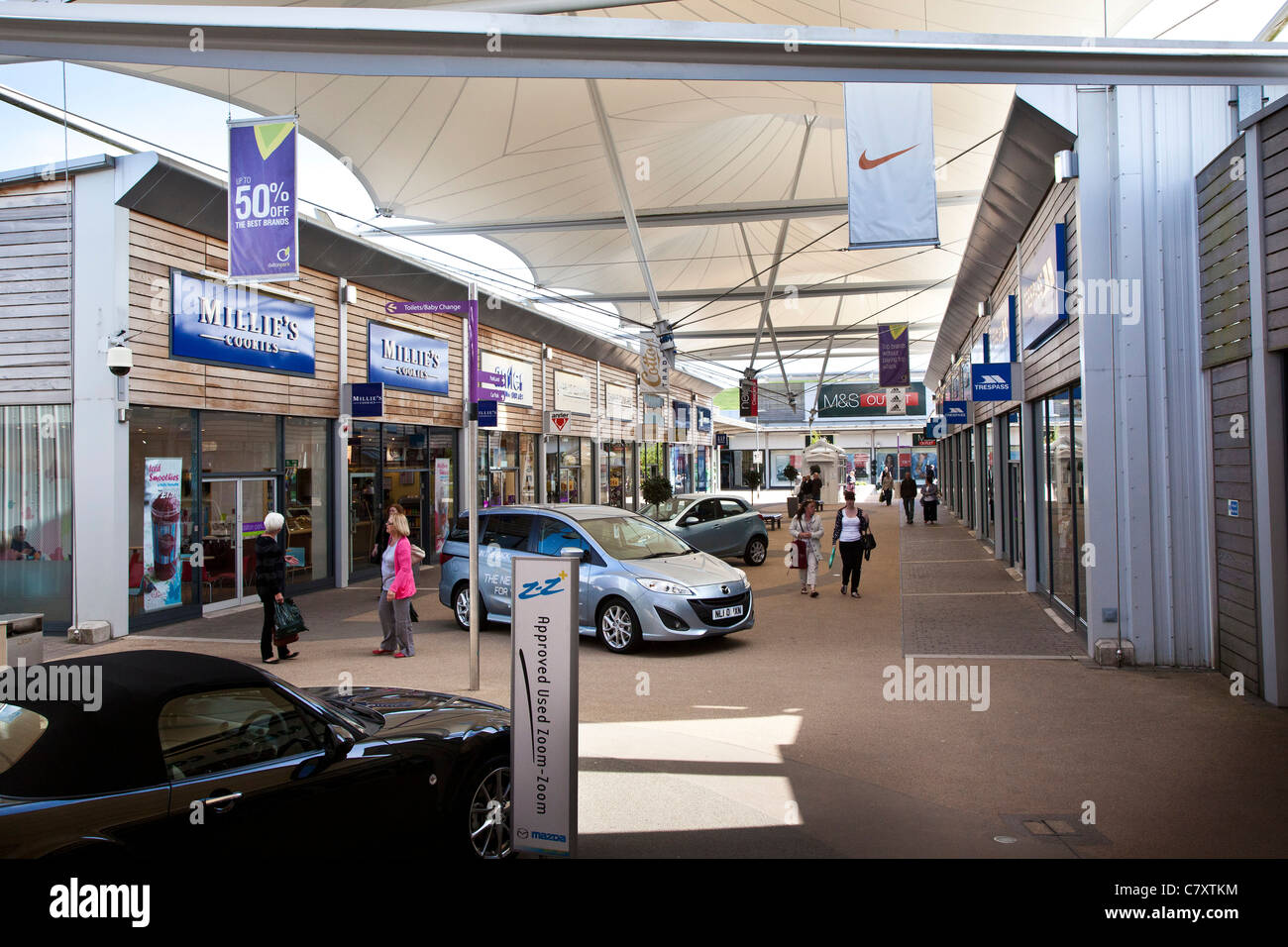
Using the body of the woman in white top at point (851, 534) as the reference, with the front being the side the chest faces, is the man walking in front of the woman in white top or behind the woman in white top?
behind

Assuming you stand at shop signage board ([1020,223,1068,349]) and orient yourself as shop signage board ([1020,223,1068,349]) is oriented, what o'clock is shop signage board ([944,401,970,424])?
shop signage board ([944,401,970,424]) is roughly at 4 o'clock from shop signage board ([1020,223,1068,349]).

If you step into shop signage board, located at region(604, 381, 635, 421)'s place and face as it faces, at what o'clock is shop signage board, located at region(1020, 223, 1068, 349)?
shop signage board, located at region(1020, 223, 1068, 349) is roughly at 1 o'clock from shop signage board, located at region(604, 381, 635, 421).

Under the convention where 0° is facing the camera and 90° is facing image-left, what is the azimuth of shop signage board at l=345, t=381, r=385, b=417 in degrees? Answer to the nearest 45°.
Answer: approximately 0°

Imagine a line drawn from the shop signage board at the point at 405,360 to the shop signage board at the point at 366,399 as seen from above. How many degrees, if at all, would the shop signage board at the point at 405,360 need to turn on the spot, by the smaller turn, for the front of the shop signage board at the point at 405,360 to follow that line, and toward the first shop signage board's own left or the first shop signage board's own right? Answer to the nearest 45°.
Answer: approximately 45° to the first shop signage board's own right

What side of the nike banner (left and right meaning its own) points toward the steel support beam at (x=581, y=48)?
front

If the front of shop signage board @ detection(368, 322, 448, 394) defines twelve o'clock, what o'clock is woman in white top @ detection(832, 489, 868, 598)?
The woman in white top is roughly at 12 o'clock from the shop signage board.

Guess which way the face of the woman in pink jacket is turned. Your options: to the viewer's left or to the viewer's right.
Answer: to the viewer's left

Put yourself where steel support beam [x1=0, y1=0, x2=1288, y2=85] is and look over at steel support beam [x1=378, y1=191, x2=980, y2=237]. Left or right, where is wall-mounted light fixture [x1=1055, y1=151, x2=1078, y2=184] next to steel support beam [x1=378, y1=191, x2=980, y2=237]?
right

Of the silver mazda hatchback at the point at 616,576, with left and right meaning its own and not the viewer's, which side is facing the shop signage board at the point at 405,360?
back
